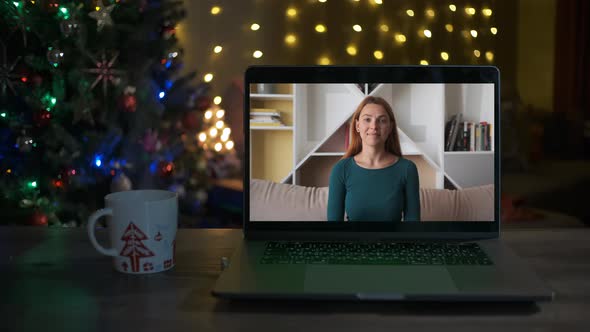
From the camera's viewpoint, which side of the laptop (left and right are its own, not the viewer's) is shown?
front

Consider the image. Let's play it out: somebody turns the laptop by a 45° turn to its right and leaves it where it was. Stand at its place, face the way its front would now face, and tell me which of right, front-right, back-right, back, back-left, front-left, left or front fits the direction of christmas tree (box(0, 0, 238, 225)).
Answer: right
